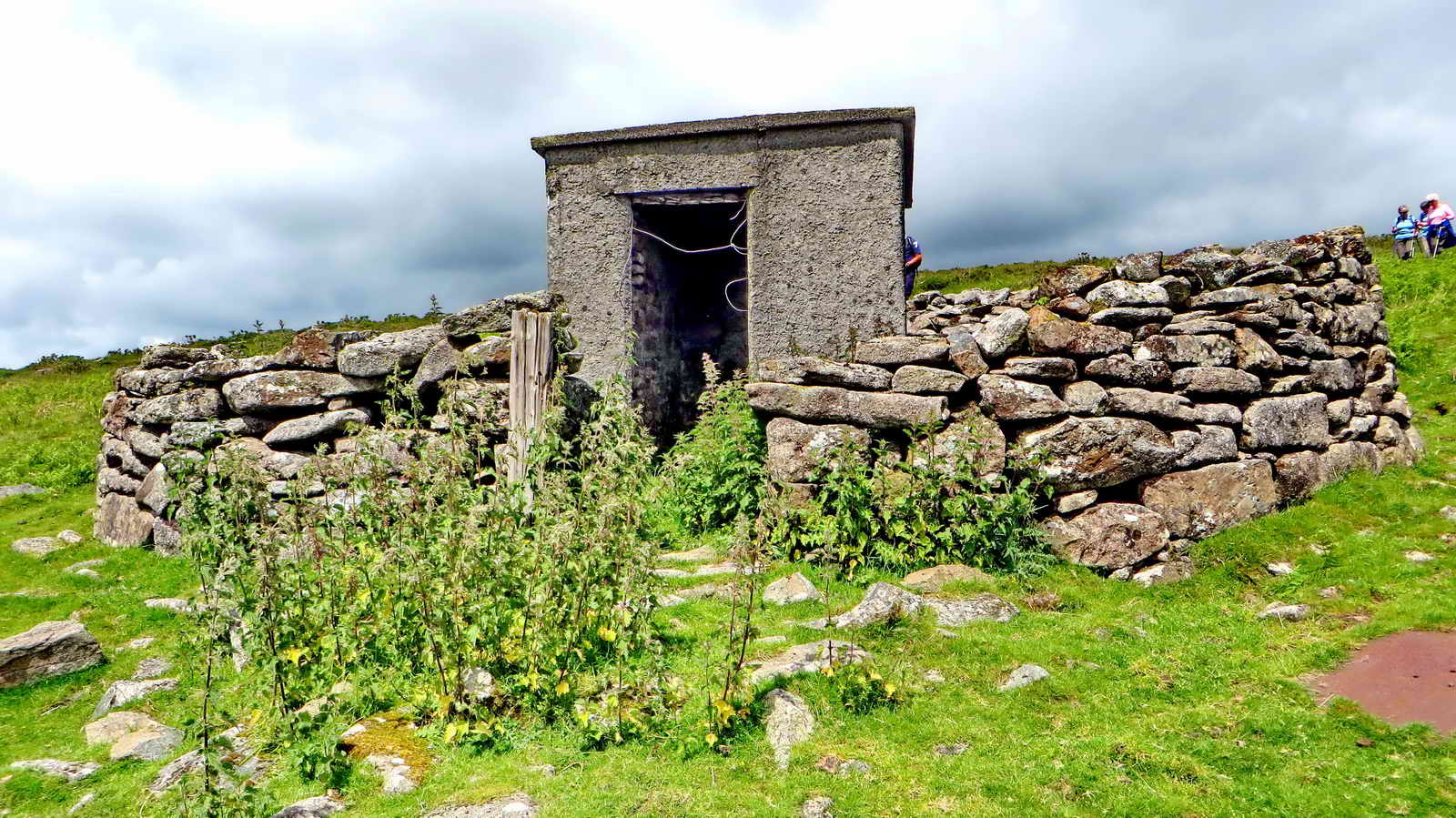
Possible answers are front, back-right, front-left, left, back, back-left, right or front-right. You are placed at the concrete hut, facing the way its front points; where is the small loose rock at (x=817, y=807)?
front

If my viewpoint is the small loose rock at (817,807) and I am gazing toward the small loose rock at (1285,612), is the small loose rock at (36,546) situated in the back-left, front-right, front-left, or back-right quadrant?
back-left

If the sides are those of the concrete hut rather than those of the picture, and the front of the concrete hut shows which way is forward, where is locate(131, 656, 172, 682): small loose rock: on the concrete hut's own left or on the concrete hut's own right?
on the concrete hut's own right

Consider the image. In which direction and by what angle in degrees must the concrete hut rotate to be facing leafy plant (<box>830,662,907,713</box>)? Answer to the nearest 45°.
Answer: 0° — it already faces it

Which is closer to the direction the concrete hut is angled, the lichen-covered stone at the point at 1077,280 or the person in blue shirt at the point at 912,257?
the lichen-covered stone

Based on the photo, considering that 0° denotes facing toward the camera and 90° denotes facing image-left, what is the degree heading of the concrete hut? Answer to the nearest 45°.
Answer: approximately 0°

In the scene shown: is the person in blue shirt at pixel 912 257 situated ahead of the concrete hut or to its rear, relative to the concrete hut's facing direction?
to the rear

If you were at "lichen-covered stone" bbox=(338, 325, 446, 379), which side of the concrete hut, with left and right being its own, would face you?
right

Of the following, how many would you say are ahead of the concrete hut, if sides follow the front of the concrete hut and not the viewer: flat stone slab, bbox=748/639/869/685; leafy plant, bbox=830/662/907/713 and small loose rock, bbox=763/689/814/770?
3

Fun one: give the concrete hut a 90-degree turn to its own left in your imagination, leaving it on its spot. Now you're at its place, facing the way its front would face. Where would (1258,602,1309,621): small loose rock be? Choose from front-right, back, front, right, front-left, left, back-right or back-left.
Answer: front-right

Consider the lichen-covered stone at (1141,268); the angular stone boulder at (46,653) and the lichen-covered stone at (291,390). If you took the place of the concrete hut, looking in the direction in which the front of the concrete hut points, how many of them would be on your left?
1

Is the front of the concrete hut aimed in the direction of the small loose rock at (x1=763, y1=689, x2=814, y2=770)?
yes

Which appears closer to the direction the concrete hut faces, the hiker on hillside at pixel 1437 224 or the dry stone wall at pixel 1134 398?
the dry stone wall

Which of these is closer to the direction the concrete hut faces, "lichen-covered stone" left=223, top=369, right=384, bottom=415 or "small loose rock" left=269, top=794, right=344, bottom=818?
the small loose rock

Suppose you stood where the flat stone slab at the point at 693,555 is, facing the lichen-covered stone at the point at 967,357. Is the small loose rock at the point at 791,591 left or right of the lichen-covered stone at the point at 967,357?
right

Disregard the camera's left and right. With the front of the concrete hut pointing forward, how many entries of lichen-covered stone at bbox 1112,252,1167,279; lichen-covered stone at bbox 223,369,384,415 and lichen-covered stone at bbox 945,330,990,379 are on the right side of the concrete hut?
1
